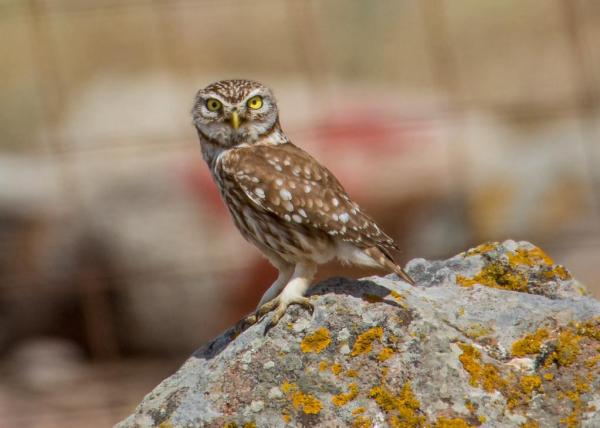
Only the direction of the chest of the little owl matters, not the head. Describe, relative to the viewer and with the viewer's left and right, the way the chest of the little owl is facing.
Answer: facing to the left of the viewer
